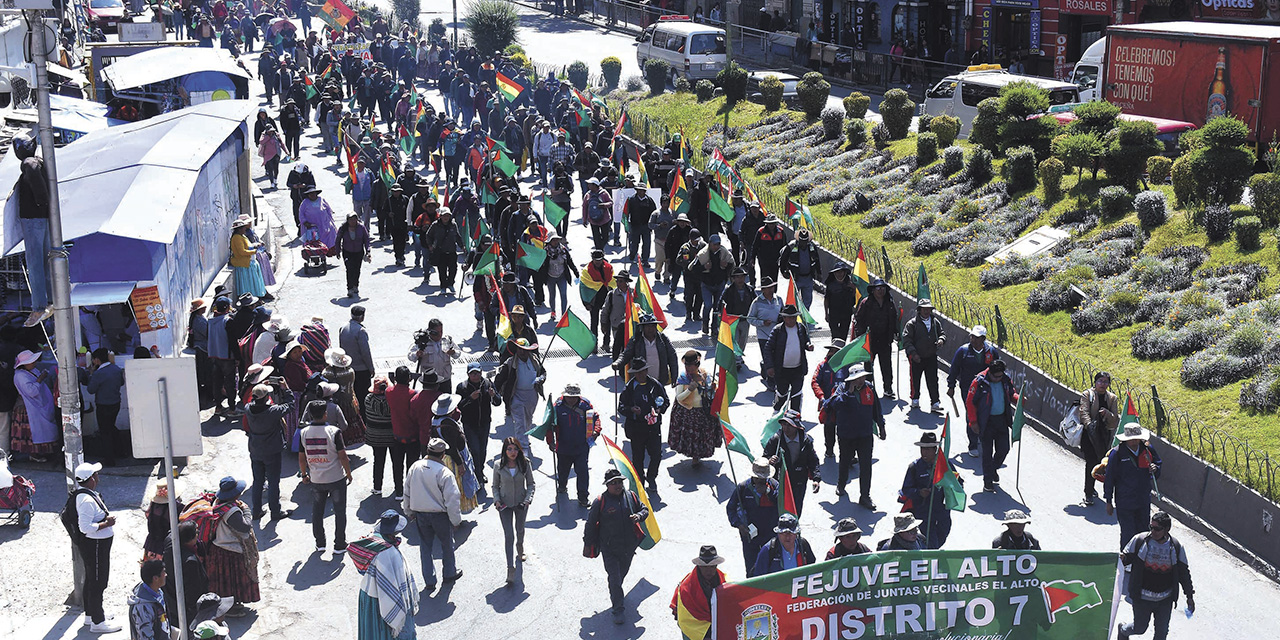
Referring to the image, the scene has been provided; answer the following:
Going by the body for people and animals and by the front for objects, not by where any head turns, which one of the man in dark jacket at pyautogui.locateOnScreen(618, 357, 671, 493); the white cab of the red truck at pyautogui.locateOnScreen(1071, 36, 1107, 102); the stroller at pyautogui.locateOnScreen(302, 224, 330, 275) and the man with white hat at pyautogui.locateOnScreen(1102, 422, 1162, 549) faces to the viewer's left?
the white cab of the red truck

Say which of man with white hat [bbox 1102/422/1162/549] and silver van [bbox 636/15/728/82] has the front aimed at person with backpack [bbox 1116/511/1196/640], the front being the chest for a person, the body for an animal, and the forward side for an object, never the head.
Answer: the man with white hat

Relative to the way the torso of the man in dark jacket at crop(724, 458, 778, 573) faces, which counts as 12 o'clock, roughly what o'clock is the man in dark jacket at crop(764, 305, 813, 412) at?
the man in dark jacket at crop(764, 305, 813, 412) is roughly at 6 o'clock from the man in dark jacket at crop(724, 458, 778, 573).

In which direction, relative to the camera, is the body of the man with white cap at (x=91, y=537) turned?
to the viewer's right

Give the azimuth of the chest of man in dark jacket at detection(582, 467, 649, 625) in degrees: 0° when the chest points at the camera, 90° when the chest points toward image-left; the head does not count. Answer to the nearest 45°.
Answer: approximately 0°

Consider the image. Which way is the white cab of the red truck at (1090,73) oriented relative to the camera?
to the viewer's left

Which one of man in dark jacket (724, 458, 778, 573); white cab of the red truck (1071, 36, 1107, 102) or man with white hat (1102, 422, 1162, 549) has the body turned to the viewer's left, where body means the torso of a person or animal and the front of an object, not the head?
the white cab of the red truck

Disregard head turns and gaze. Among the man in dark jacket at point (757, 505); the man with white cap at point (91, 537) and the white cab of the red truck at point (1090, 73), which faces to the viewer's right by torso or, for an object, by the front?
the man with white cap

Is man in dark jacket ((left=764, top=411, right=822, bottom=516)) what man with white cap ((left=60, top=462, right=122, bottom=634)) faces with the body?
yes

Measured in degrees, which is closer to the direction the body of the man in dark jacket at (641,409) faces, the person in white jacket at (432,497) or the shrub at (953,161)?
the person in white jacket

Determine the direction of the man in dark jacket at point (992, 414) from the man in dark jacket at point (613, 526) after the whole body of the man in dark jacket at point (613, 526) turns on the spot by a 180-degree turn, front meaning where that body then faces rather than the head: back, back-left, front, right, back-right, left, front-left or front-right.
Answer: front-right

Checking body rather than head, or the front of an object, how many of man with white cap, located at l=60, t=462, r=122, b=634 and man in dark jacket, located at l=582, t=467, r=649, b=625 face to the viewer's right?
1
